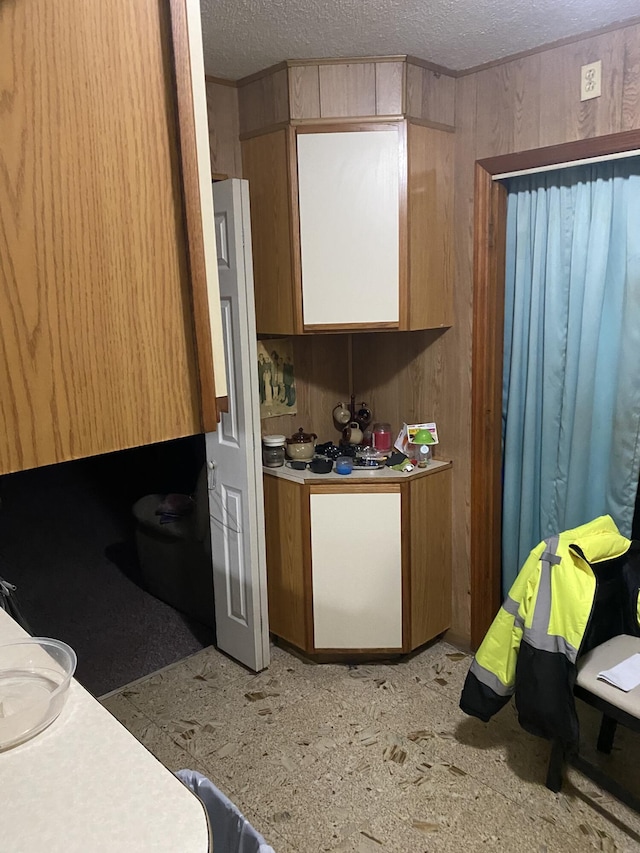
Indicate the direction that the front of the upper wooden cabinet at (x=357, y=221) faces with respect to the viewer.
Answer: facing the viewer

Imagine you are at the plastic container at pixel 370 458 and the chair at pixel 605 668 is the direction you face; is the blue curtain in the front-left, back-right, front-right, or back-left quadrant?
front-left

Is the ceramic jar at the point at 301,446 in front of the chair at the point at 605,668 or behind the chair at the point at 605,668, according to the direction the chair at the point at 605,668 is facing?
behind

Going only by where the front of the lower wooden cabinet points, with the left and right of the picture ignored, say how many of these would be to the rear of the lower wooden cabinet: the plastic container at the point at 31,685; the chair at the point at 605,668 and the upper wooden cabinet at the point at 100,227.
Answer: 0

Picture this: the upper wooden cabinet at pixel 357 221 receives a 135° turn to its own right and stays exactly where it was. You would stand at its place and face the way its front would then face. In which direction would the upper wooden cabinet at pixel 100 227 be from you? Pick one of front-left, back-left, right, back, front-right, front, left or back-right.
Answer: back-left

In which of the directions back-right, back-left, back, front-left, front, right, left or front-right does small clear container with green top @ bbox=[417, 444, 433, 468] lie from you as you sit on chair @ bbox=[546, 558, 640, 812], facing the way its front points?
back

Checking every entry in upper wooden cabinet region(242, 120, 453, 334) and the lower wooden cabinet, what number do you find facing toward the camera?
2

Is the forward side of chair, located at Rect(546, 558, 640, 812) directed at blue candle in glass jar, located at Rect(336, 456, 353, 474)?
no

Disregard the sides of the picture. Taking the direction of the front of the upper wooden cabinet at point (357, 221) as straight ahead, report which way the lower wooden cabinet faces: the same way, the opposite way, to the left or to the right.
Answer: the same way

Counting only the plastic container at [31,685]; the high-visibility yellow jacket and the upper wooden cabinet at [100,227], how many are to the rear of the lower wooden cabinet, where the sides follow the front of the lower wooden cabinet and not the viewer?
0

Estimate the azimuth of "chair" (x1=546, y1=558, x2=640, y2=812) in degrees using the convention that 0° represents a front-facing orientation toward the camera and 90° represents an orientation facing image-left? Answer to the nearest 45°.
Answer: approximately 315°

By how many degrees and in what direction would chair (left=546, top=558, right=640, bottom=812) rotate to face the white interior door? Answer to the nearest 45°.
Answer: approximately 135° to its right

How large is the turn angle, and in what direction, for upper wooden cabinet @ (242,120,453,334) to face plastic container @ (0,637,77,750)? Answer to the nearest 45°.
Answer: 0° — it already faces it

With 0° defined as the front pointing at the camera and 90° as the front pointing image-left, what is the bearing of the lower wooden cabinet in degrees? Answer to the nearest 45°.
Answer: approximately 0°
